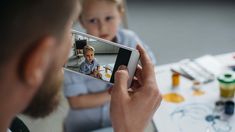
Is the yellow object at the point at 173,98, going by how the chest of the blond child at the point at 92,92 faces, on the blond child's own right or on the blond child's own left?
on the blond child's own left

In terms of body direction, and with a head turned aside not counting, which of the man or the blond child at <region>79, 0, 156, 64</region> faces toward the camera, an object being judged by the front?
the blond child

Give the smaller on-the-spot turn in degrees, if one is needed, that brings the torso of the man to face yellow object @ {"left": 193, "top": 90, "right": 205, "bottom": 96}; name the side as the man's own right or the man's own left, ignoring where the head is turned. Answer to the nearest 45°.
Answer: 0° — they already face it

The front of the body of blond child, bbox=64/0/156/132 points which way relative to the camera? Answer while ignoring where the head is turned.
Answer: toward the camera

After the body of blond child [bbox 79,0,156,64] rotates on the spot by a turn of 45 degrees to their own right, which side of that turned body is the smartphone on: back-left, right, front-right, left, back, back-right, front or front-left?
front-left

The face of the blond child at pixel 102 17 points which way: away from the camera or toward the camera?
toward the camera

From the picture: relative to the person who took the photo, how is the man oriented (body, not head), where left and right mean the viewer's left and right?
facing away from the viewer and to the right of the viewer

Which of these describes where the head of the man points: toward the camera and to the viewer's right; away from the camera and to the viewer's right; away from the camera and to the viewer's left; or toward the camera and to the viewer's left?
away from the camera and to the viewer's right

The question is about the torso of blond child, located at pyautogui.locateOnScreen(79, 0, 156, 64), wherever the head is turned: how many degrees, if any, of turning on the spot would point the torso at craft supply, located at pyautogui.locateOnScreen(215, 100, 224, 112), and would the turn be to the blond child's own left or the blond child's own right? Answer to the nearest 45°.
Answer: approximately 45° to the blond child's own left

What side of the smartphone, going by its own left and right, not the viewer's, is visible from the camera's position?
front

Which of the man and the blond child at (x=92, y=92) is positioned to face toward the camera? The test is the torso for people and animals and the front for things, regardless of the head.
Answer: the blond child

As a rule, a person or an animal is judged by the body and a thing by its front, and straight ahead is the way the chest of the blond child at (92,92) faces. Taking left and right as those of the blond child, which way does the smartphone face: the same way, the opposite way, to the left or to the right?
the same way

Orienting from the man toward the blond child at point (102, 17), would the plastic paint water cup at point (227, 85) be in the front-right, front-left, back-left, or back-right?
front-right

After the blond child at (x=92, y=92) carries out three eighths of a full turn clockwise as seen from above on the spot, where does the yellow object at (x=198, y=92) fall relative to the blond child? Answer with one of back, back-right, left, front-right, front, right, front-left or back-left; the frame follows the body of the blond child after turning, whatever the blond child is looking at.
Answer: back-right
